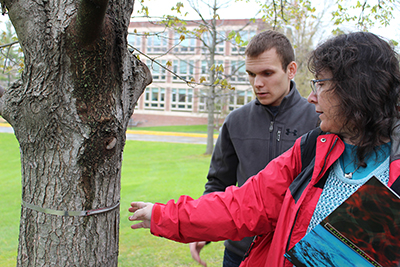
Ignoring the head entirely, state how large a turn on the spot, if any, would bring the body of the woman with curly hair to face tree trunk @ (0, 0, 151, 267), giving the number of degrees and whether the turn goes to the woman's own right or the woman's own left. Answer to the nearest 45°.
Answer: approximately 45° to the woman's own right

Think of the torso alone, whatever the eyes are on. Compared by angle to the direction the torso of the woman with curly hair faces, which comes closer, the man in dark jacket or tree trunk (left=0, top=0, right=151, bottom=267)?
the tree trunk

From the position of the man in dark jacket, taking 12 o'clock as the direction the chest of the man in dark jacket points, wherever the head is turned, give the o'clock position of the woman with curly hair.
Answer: The woman with curly hair is roughly at 10 o'clock from the man in dark jacket.

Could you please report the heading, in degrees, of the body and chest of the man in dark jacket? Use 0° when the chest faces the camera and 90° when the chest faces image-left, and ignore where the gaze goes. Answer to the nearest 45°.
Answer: approximately 45°

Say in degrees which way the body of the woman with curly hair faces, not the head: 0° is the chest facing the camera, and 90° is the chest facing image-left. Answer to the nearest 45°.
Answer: approximately 45°

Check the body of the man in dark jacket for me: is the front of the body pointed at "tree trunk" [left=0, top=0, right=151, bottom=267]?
yes

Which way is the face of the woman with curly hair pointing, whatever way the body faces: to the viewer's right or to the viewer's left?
to the viewer's left

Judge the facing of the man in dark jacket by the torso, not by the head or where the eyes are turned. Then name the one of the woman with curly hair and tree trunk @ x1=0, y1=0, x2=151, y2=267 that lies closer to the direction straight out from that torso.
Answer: the tree trunk
